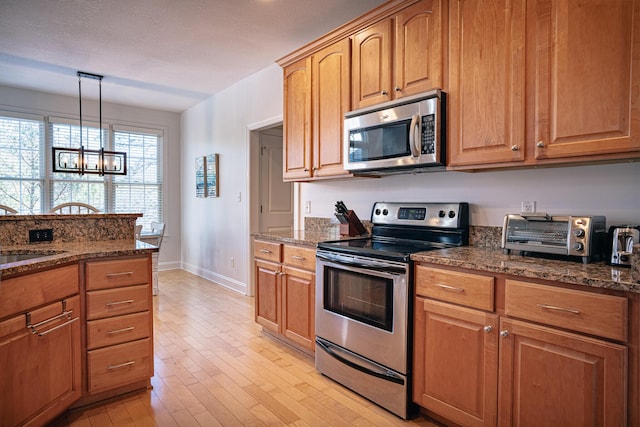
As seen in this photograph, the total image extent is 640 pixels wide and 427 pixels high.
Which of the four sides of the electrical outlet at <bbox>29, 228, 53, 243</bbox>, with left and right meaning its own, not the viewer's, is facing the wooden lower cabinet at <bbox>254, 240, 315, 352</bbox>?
left

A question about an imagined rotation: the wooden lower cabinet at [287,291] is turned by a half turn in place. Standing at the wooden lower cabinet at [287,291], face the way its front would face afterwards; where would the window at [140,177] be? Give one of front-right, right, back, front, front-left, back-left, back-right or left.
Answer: left

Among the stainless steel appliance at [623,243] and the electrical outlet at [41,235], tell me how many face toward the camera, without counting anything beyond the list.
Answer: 2

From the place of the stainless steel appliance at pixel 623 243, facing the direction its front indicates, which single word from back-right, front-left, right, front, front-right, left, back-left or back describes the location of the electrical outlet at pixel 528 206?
back-right

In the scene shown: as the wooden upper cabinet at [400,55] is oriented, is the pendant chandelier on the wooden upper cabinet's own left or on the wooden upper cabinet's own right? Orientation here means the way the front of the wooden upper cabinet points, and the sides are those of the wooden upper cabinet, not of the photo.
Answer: on the wooden upper cabinet's own right

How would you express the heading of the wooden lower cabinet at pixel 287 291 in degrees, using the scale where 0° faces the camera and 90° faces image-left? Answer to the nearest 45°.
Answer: approximately 45°

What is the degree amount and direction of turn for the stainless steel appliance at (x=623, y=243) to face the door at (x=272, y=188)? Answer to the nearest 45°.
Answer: approximately 90° to its right

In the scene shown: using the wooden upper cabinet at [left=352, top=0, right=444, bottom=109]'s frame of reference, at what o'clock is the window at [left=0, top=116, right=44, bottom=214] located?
The window is roughly at 2 o'clock from the wooden upper cabinet.

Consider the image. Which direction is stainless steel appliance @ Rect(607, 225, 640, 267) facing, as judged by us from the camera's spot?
facing the viewer

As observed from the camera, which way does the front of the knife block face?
facing the viewer and to the left of the viewer

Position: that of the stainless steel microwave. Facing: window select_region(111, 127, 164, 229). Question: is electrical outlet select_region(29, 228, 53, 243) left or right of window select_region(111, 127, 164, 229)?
left

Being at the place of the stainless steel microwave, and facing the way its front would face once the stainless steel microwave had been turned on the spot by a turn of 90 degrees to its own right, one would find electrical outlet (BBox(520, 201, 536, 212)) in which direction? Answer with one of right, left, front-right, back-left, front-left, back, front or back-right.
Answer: back-right

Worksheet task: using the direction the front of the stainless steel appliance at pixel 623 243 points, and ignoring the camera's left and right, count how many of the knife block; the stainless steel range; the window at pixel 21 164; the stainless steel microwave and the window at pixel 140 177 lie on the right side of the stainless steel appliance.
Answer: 5

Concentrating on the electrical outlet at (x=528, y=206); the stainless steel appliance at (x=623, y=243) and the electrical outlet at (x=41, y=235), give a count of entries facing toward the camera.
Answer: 3

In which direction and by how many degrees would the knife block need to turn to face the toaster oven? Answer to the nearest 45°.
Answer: approximately 90° to its left

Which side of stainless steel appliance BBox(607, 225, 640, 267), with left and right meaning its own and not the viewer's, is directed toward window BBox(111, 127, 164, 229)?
right

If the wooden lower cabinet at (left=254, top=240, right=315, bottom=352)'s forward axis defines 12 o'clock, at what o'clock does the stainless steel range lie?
The stainless steel range is roughly at 9 o'clock from the wooden lower cabinet.

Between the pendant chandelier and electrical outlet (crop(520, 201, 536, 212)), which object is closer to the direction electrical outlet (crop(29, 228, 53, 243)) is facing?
the electrical outlet
